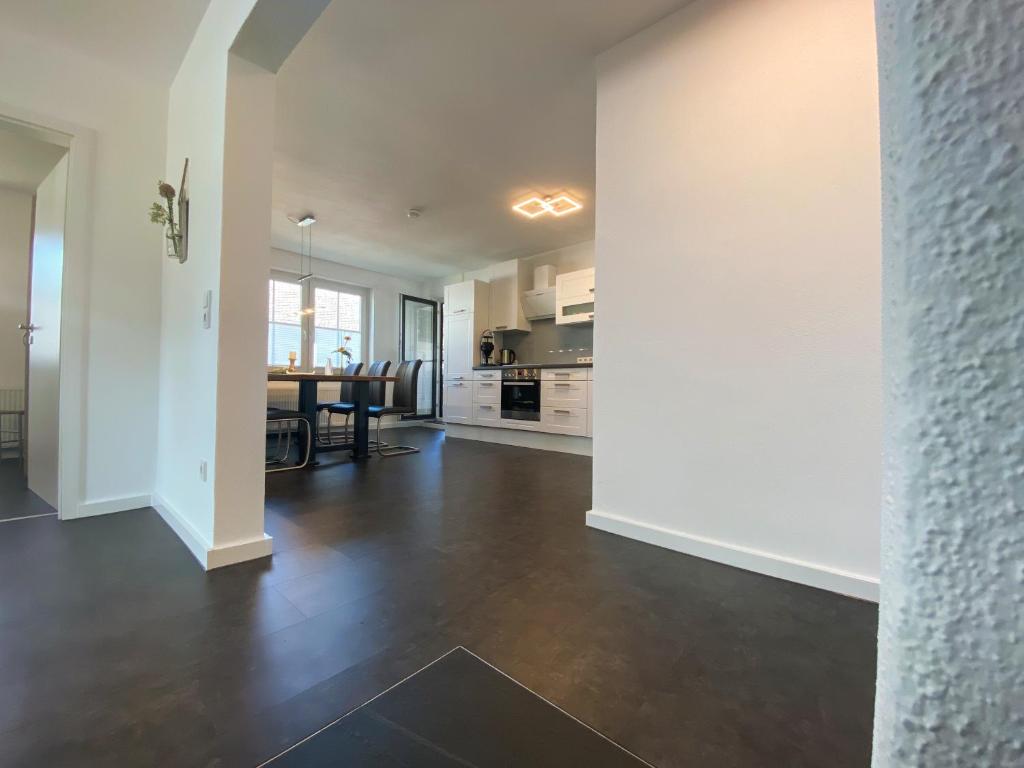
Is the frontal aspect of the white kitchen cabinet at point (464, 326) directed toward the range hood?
no

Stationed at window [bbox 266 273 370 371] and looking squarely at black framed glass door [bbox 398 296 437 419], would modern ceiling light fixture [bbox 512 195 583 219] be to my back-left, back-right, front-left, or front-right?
front-right

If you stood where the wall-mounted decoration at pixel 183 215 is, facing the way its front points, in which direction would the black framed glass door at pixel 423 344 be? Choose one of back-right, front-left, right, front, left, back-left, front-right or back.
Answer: back-right

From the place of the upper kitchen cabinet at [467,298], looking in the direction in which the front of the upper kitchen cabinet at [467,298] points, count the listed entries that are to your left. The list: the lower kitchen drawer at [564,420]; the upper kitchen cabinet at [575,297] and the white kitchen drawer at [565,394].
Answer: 3

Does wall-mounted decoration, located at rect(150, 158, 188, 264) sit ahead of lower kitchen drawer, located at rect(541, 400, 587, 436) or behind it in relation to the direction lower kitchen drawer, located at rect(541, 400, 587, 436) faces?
ahead

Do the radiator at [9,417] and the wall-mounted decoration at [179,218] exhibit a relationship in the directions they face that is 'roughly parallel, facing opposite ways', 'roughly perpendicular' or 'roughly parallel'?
roughly perpendicular

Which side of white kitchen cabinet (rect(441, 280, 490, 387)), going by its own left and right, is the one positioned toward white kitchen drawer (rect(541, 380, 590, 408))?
left

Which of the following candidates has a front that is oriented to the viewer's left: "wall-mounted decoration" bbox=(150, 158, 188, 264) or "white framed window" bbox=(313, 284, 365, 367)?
the wall-mounted decoration

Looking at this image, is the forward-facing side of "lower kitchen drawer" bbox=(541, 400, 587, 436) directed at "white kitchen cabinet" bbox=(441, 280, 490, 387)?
no

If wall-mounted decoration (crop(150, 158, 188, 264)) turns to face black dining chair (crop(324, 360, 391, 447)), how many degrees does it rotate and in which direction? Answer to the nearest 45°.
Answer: approximately 135° to its right

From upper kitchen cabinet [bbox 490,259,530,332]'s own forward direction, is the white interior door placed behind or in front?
in front

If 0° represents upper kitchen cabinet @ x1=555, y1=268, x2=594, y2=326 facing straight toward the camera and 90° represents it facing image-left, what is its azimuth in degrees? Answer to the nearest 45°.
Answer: approximately 45°
